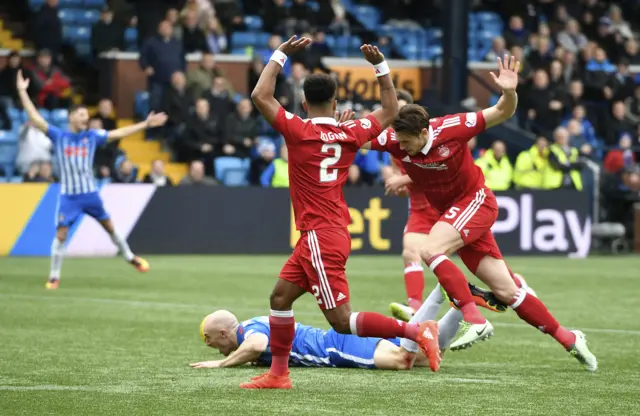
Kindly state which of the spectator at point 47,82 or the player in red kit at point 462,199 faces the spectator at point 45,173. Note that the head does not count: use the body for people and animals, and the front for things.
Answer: the spectator at point 47,82

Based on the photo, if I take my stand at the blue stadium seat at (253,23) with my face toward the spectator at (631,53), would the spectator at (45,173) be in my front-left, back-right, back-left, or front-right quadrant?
back-right

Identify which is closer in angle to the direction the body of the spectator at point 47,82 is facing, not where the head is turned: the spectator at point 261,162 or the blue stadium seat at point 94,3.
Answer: the spectator

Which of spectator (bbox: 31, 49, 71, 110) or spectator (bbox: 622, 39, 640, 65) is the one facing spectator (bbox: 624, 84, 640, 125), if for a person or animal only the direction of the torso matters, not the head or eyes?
spectator (bbox: 622, 39, 640, 65)

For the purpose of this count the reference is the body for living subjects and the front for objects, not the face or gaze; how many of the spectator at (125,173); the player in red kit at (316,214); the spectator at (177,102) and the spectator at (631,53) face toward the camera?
3

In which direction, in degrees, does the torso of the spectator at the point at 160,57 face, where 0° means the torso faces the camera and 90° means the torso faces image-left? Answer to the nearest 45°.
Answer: approximately 0°

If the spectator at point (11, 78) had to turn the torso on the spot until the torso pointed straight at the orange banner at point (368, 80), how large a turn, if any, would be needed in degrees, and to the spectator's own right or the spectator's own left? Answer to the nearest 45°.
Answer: approximately 90° to the spectator's own left

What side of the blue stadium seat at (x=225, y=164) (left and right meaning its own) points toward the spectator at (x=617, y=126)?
left
